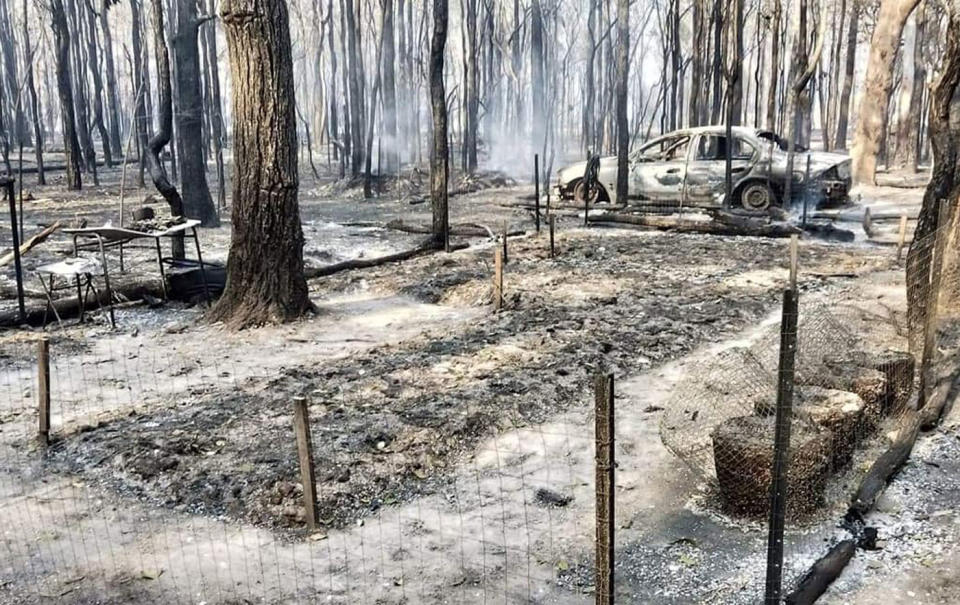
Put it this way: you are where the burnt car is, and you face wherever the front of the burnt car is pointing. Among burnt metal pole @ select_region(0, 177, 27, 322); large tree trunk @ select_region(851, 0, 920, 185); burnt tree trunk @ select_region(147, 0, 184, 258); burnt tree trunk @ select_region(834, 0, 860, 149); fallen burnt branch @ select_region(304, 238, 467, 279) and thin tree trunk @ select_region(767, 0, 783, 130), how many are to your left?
3

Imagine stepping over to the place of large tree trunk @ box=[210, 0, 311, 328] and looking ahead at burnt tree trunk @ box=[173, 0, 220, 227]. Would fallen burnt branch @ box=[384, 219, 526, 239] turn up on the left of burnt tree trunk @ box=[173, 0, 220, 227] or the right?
right
